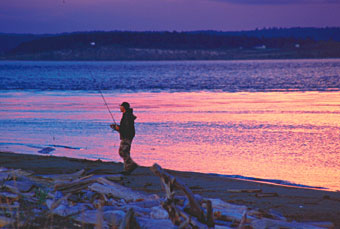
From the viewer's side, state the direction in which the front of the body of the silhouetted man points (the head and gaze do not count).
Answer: to the viewer's left

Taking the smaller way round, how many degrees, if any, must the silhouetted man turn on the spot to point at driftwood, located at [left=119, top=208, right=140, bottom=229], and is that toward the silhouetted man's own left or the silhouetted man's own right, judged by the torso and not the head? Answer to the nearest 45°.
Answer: approximately 90° to the silhouetted man's own left

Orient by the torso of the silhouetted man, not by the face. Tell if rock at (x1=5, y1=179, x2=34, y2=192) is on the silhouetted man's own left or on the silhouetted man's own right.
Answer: on the silhouetted man's own left

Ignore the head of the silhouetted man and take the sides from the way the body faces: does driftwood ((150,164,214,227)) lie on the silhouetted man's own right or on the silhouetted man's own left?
on the silhouetted man's own left

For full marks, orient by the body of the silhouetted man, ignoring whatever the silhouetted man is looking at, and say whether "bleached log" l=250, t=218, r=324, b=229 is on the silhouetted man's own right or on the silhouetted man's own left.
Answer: on the silhouetted man's own left

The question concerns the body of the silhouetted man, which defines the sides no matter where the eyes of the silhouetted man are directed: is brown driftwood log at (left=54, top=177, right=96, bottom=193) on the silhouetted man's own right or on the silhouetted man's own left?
on the silhouetted man's own left

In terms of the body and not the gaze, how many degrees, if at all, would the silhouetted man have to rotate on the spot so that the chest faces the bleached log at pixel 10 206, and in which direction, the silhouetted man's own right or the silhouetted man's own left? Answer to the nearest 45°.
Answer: approximately 90° to the silhouetted man's own left

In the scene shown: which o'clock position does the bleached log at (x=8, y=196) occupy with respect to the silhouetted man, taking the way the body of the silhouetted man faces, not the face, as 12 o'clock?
The bleached log is roughly at 10 o'clock from the silhouetted man.
